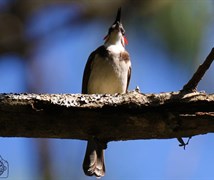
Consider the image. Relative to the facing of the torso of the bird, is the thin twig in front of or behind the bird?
in front

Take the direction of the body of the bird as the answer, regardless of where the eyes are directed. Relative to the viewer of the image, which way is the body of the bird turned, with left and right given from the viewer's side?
facing the viewer
